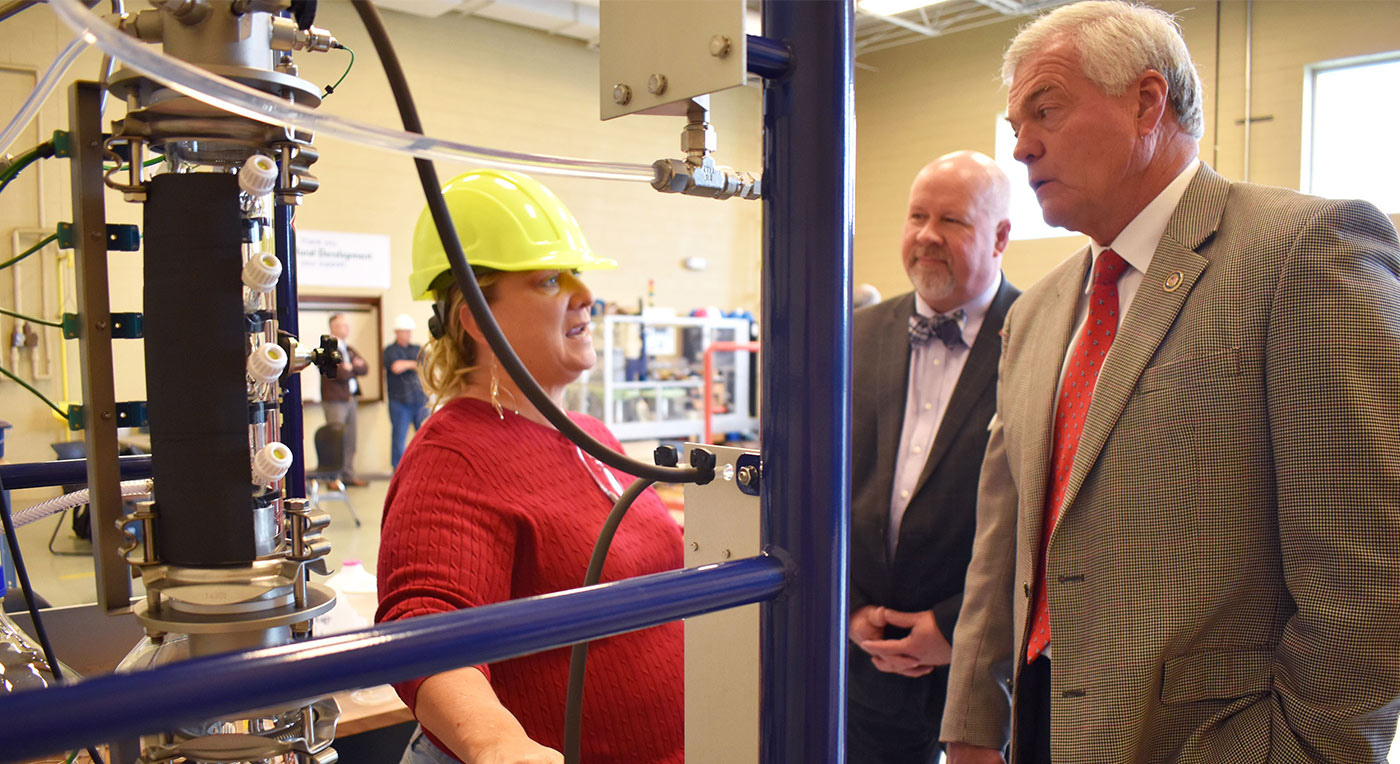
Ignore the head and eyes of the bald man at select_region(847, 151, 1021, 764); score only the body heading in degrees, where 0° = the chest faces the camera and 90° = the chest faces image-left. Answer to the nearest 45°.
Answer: approximately 45°

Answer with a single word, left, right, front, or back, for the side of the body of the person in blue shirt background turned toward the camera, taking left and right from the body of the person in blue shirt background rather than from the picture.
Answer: front

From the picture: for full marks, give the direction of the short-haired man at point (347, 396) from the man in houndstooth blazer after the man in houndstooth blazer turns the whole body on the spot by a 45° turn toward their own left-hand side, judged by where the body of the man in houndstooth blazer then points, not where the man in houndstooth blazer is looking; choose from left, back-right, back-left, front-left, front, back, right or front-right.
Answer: back-right

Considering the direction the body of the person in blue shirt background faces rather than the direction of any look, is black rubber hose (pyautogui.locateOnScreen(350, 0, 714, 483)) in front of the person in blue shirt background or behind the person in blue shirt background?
in front

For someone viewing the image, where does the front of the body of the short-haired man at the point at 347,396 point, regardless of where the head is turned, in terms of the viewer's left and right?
facing the viewer and to the right of the viewer

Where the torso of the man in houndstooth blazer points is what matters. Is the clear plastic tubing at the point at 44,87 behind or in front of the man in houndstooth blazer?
in front

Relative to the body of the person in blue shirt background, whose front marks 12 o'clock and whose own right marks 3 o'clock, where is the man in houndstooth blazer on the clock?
The man in houndstooth blazer is roughly at 12 o'clock from the person in blue shirt background.

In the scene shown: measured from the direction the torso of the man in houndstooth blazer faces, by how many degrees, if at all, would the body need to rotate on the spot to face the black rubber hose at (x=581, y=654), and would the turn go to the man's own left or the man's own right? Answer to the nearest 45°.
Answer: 0° — they already face it

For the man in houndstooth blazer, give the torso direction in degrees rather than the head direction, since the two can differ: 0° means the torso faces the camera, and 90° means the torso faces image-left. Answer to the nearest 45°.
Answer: approximately 45°

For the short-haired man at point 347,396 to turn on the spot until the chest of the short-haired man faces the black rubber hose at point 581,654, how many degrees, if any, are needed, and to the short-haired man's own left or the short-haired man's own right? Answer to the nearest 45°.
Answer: approximately 45° to the short-haired man's own right

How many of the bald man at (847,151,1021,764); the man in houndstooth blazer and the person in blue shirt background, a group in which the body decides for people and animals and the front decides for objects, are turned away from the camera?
0

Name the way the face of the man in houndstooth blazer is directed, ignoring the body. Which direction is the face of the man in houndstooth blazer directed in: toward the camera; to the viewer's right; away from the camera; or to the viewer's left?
to the viewer's left

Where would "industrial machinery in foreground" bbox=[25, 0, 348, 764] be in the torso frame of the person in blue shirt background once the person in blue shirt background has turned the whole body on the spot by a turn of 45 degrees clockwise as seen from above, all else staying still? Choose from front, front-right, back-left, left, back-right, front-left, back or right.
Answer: front-left

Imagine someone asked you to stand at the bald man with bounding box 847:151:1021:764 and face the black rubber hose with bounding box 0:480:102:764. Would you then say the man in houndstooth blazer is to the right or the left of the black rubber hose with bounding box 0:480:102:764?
left

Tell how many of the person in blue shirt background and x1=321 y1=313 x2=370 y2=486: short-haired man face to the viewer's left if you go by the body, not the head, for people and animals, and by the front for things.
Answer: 0

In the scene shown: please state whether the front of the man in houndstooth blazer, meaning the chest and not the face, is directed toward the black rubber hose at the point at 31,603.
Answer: yes

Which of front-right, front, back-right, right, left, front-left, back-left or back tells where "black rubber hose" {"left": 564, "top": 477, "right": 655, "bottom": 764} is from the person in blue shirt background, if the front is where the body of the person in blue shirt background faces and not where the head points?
front
